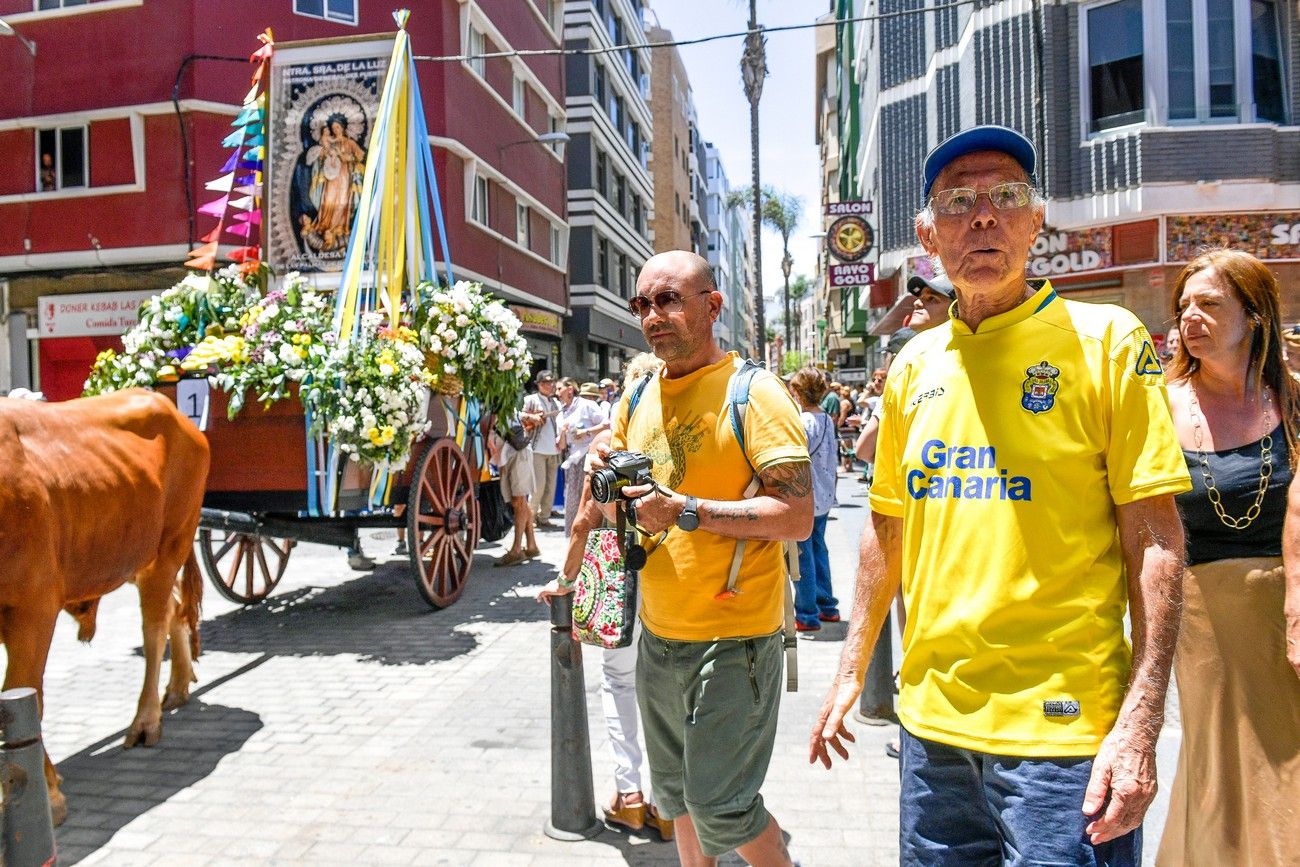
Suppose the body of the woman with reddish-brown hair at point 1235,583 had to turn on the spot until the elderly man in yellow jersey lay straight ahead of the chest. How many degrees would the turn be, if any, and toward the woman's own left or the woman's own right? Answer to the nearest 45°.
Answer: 0° — they already face them

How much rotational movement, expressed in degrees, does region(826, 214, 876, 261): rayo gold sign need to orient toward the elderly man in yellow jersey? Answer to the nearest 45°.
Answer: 0° — it already faces them

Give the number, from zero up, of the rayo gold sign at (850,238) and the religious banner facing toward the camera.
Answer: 2

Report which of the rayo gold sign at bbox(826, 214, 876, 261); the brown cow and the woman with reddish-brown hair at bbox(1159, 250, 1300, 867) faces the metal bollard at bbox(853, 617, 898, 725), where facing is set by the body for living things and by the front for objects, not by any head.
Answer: the rayo gold sign

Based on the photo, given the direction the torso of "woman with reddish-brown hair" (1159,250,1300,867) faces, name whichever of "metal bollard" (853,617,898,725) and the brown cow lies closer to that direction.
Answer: the brown cow

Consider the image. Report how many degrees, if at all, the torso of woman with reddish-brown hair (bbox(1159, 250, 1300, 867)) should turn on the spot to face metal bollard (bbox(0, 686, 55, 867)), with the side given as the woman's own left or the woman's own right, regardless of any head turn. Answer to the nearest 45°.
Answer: approximately 45° to the woman's own right

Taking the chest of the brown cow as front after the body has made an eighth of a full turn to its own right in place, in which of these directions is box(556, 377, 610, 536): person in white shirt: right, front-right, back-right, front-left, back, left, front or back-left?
back-right
